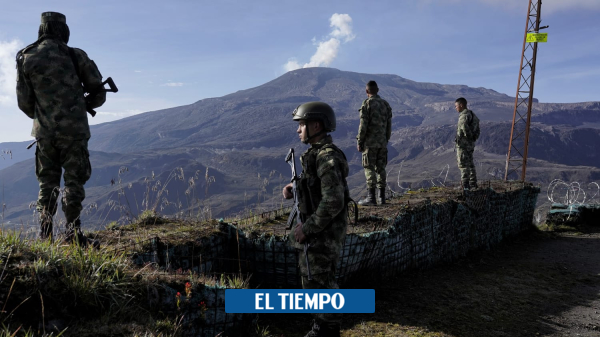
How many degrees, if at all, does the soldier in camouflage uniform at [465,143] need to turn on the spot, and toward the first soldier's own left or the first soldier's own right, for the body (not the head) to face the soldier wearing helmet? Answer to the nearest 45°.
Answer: approximately 90° to the first soldier's own left

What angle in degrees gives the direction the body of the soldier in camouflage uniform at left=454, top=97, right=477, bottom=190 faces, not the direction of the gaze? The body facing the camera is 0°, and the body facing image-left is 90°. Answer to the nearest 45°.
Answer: approximately 90°

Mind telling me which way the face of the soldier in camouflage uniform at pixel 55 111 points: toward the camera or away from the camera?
away from the camera

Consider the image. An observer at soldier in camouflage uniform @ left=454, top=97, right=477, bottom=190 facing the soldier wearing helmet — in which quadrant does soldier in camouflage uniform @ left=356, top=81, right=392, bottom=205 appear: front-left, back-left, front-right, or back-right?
front-right
